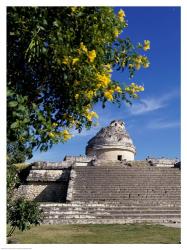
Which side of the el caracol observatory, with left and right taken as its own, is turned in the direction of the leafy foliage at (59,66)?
front

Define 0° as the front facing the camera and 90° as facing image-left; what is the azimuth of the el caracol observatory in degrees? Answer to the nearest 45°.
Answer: approximately 0°

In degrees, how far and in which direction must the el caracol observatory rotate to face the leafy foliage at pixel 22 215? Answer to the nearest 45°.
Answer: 0° — it already faces it
